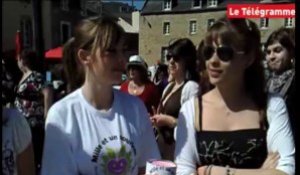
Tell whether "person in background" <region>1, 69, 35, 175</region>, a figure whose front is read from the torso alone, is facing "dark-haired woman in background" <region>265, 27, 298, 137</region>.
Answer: no

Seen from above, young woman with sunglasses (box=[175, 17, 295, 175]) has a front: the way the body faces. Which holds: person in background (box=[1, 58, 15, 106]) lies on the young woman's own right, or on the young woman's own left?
on the young woman's own right

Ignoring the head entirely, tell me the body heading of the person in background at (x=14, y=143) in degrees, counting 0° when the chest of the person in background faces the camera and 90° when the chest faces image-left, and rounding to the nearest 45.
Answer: approximately 45°

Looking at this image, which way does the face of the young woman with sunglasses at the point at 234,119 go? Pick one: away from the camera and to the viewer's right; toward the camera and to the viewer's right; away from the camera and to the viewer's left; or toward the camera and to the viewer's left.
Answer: toward the camera and to the viewer's left

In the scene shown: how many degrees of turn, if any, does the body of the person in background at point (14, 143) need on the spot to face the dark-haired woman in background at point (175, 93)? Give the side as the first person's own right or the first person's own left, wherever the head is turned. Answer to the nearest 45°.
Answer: approximately 180°

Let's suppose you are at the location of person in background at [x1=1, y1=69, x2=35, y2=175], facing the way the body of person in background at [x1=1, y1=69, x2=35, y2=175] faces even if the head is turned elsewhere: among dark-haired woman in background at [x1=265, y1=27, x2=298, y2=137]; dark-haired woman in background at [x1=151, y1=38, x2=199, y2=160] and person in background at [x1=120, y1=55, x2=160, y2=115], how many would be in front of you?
0

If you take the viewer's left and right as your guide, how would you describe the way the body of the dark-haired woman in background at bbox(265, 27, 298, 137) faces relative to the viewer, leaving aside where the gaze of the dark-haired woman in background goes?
facing the viewer and to the left of the viewer

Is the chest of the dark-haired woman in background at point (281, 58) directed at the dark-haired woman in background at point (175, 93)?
no

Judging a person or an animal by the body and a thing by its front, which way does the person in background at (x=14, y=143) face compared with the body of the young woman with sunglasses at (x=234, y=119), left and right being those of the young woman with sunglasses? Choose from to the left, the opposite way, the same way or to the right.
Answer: the same way

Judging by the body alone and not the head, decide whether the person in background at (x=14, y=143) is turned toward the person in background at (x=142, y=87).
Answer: no

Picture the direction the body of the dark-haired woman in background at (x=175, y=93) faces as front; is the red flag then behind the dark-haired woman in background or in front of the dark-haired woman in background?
in front

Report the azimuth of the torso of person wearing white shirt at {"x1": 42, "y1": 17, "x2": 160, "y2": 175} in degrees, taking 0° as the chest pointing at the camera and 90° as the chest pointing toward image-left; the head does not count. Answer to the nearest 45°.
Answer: approximately 315°

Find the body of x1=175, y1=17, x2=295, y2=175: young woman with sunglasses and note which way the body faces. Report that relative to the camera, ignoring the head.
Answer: toward the camera

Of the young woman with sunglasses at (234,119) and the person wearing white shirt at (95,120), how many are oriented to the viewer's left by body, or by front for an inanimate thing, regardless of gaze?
0

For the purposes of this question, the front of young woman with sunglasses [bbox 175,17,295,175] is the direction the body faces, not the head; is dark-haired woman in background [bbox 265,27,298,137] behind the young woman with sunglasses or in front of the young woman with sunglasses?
behind
